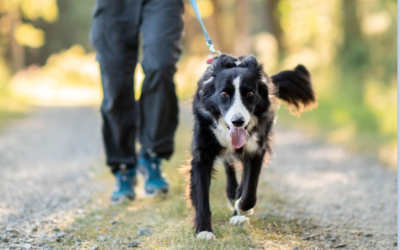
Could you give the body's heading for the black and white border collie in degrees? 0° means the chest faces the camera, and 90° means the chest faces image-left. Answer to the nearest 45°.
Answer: approximately 0°

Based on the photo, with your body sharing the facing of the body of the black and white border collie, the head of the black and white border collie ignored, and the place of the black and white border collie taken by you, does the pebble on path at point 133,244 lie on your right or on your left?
on your right

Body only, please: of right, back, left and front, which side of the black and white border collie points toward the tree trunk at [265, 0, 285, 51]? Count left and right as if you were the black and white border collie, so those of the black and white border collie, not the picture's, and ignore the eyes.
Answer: back

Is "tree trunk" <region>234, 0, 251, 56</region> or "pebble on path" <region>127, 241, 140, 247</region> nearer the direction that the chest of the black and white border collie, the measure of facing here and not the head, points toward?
the pebble on path

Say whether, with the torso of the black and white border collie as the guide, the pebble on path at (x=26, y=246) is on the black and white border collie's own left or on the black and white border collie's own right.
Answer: on the black and white border collie's own right

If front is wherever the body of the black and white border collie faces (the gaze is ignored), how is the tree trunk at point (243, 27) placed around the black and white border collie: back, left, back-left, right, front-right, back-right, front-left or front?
back

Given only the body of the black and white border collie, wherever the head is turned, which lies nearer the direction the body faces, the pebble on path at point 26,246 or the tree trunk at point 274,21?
the pebble on path

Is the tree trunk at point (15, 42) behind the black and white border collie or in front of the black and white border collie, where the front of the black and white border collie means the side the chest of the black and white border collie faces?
behind
